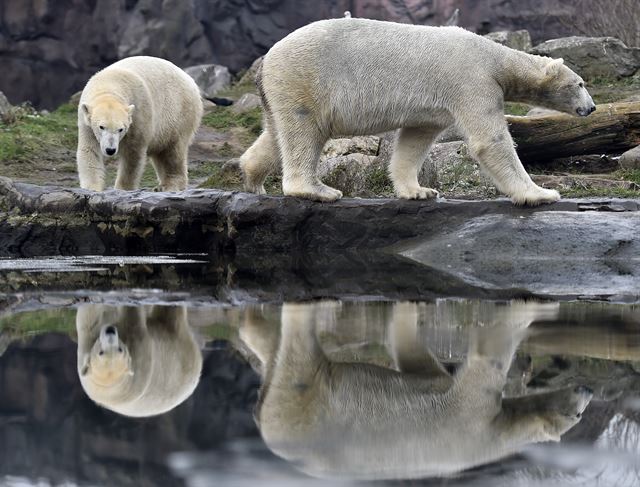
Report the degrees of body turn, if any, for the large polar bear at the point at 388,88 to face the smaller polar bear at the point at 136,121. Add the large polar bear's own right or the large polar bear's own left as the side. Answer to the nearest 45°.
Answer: approximately 135° to the large polar bear's own left

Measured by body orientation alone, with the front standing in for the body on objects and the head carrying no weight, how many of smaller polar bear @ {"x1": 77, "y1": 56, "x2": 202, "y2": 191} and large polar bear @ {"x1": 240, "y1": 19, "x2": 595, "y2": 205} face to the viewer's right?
1

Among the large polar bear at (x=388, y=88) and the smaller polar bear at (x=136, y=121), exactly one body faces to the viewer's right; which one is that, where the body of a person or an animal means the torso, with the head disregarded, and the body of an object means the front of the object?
the large polar bear

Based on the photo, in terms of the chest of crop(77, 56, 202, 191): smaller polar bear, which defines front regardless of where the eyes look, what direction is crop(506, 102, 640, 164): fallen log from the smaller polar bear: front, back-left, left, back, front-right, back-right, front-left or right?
back-left

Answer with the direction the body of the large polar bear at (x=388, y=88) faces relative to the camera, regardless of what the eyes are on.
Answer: to the viewer's right

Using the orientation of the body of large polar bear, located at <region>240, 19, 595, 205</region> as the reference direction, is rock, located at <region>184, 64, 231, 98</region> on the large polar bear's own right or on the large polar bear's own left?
on the large polar bear's own left

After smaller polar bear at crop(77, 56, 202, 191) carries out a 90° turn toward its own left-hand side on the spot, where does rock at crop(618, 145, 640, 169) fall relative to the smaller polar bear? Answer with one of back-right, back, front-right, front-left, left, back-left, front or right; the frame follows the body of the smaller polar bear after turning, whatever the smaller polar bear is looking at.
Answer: front-left

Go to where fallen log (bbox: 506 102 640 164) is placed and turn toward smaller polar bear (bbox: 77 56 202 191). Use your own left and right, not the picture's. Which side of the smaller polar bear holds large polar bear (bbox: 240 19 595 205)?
left

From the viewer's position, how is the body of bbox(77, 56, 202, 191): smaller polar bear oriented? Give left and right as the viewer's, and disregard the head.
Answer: facing the viewer and to the left of the viewer

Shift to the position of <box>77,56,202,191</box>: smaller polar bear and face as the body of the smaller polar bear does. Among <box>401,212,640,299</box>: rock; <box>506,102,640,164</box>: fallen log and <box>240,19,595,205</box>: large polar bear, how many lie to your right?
0

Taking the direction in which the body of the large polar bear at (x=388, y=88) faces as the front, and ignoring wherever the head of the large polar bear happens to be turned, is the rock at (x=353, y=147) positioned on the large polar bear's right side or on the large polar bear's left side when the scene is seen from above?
on the large polar bear's left side

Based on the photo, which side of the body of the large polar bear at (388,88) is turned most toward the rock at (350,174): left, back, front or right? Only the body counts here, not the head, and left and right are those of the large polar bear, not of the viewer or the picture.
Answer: left
